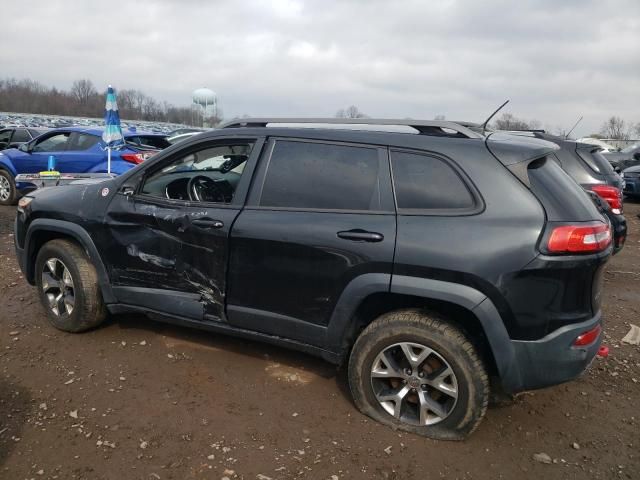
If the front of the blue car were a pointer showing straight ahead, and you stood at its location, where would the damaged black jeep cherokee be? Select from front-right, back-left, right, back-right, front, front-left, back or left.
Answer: back-left

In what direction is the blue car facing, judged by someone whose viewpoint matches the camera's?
facing away from the viewer and to the left of the viewer

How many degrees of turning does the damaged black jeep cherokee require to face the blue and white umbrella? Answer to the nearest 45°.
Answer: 0° — it already faces it

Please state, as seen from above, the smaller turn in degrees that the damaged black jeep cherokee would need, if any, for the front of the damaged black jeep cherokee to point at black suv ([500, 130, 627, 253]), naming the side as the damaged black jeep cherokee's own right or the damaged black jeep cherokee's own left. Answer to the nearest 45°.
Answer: approximately 90° to the damaged black jeep cherokee's own right

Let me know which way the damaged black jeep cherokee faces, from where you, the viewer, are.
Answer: facing away from the viewer and to the left of the viewer

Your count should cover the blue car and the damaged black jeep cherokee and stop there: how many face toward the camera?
0

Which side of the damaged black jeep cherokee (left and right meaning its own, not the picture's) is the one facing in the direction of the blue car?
front

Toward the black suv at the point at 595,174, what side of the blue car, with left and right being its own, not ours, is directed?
back
